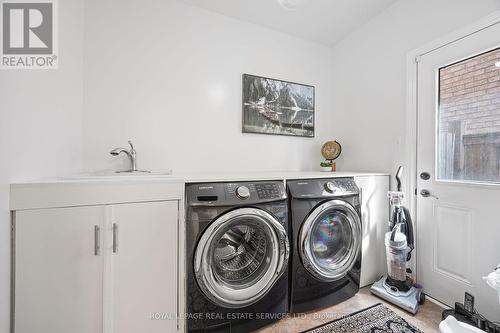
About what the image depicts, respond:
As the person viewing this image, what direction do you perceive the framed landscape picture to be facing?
facing the viewer and to the right of the viewer

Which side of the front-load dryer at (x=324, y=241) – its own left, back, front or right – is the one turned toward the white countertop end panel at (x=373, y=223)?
left

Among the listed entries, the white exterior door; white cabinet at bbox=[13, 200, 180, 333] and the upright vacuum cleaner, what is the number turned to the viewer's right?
0

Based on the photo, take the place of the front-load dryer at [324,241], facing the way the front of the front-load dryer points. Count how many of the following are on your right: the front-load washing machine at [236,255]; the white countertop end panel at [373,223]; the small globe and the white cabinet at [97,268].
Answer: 2

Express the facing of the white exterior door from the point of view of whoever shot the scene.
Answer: facing the viewer and to the left of the viewer

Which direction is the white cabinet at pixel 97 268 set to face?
toward the camera

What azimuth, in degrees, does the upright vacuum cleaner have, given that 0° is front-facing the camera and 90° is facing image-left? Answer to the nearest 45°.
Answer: approximately 45°

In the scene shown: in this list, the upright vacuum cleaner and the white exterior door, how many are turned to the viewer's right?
0

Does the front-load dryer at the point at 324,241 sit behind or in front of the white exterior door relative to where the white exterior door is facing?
in front

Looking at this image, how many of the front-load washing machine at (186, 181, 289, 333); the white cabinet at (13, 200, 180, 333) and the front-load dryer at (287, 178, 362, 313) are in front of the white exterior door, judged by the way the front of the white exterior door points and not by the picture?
3

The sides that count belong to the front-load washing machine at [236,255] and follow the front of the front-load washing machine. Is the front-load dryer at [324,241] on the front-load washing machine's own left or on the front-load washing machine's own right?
on the front-load washing machine's own left

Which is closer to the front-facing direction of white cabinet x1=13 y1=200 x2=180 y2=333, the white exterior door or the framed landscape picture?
the white exterior door

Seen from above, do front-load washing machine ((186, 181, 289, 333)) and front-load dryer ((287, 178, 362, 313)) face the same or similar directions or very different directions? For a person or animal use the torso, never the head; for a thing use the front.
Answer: same or similar directions
